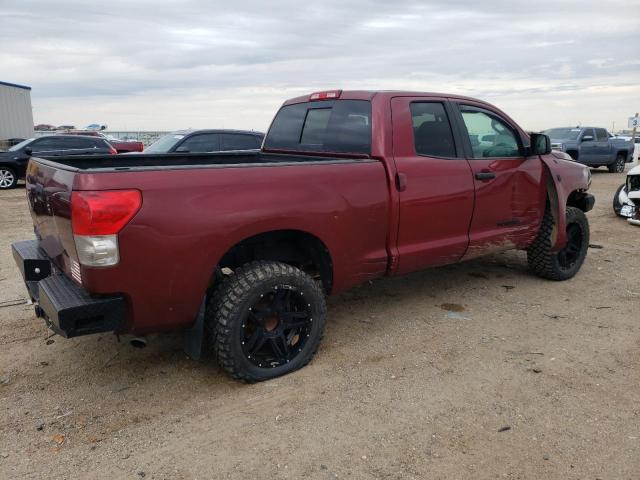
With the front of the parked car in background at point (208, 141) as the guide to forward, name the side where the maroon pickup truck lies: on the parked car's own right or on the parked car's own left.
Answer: on the parked car's own left

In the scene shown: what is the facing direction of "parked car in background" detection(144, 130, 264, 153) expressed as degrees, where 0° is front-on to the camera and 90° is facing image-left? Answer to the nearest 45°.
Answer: approximately 45°

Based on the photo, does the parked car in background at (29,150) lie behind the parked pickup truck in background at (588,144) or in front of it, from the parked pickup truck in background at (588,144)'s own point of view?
in front

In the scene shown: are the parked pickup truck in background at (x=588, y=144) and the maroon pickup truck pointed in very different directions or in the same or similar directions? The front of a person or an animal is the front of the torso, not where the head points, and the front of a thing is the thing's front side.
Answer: very different directions

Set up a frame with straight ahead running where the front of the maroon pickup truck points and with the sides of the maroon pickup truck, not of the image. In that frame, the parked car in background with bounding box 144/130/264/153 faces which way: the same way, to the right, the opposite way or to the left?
the opposite way

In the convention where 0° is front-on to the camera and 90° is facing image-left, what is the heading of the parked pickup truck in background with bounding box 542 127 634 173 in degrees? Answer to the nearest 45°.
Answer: approximately 45°

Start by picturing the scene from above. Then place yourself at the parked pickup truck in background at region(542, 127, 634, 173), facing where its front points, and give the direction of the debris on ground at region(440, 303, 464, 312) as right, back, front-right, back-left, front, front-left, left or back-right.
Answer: front-left

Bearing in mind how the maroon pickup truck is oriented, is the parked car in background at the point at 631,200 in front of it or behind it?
in front

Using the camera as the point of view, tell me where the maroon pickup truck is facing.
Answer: facing away from the viewer and to the right of the viewer

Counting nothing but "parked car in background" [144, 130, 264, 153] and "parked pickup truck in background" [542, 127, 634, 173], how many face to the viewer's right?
0

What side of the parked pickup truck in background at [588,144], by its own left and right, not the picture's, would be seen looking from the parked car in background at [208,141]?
front

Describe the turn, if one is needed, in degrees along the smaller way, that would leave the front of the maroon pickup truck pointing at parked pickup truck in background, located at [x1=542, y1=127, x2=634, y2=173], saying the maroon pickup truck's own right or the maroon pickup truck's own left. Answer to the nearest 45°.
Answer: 0° — it already faces it
